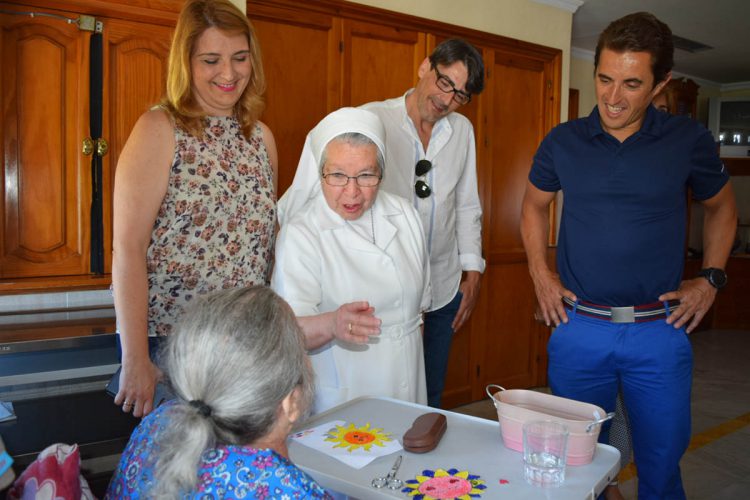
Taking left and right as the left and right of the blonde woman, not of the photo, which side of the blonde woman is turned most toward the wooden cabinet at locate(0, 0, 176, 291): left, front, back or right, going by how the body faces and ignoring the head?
back

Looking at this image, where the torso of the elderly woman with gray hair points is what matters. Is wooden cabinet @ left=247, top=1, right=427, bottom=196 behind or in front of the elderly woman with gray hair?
in front

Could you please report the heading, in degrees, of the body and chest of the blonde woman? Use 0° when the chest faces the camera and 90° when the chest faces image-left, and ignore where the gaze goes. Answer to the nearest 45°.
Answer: approximately 315°

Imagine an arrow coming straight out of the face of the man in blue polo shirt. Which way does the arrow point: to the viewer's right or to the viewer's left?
to the viewer's left

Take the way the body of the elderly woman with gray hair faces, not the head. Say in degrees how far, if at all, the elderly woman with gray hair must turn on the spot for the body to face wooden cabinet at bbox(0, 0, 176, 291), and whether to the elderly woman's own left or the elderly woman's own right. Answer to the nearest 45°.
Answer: approximately 45° to the elderly woman's own left

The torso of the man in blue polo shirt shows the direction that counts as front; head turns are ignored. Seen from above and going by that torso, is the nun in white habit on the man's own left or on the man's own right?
on the man's own right

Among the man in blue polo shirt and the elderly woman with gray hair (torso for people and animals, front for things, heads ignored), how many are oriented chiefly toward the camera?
1

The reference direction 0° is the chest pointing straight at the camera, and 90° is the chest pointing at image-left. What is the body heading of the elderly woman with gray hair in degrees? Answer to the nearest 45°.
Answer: approximately 225°

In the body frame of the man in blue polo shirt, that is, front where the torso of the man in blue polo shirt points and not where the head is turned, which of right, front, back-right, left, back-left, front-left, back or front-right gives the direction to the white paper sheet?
front-right

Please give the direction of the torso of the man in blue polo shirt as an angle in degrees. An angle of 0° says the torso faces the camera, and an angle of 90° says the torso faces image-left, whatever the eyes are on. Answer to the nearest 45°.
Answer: approximately 0°
